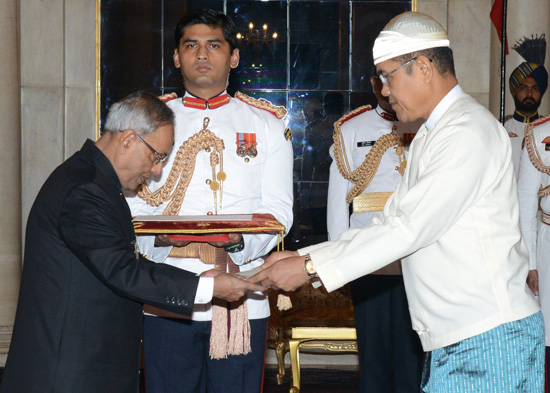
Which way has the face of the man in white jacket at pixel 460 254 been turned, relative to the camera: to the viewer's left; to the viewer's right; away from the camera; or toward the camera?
to the viewer's left

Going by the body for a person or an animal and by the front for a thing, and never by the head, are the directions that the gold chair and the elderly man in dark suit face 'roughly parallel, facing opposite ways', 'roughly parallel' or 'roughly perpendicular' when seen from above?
roughly perpendicular

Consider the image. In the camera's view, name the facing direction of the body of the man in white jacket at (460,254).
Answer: to the viewer's left

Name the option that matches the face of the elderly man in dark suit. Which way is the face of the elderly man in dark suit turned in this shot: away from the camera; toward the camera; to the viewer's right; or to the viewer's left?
to the viewer's right

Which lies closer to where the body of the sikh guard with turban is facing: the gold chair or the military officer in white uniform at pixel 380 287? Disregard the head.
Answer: the military officer in white uniform

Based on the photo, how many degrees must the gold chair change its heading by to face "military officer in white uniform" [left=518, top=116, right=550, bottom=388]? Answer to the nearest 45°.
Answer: approximately 45° to its left

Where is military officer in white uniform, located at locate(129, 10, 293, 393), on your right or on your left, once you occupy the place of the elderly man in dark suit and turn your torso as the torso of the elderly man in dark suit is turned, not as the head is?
on your left

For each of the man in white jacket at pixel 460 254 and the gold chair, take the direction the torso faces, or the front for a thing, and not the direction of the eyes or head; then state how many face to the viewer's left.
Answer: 1

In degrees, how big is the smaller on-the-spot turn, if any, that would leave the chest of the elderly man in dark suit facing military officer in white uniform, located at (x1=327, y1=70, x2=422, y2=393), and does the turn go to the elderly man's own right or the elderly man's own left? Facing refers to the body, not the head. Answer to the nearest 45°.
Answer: approximately 45° to the elderly man's own left

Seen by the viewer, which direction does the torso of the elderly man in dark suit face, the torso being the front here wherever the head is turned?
to the viewer's right
